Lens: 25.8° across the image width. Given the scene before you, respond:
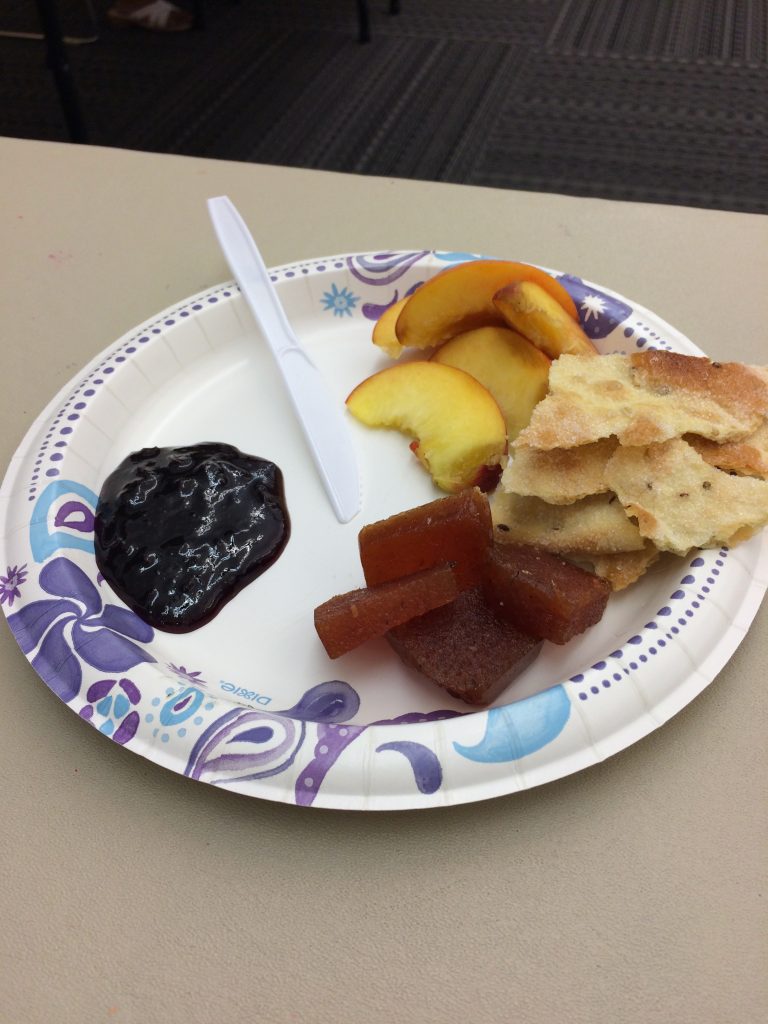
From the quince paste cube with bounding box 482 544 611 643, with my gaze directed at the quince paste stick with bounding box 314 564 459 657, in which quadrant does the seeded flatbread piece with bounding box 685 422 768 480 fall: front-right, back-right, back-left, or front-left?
back-right

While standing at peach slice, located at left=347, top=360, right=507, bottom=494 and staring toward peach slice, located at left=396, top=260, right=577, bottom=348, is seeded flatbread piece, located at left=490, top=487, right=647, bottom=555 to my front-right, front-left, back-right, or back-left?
back-right
